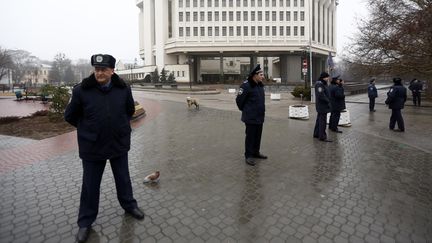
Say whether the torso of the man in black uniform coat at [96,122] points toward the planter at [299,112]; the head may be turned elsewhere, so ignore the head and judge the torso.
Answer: no

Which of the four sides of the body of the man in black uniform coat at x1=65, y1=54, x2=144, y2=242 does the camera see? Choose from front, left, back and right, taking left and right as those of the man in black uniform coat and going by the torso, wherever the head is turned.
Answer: front

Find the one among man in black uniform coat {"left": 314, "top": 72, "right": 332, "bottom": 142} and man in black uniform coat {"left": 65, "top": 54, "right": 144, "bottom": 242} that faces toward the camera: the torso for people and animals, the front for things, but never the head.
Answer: man in black uniform coat {"left": 65, "top": 54, "right": 144, "bottom": 242}

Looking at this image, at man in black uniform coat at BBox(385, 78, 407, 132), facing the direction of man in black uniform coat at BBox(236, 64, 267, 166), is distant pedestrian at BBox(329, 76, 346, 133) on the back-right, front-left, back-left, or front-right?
front-right

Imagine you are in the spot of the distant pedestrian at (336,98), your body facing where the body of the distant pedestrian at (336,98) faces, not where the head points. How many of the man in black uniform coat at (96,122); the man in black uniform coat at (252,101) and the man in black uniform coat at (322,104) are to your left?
0

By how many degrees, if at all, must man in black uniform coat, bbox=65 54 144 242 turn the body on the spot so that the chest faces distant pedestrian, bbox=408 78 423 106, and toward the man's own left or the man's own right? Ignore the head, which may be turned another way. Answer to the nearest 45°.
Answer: approximately 135° to the man's own left

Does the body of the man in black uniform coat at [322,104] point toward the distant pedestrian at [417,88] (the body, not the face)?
no
